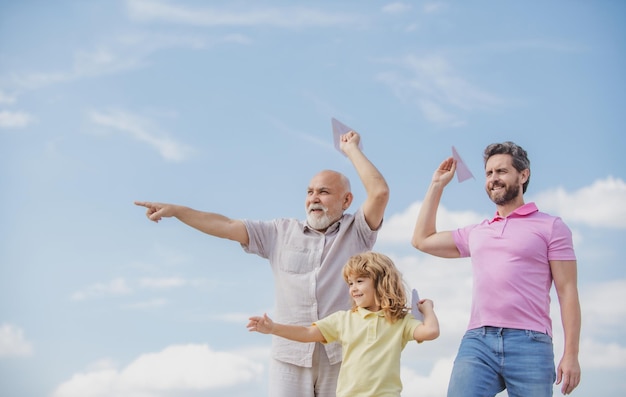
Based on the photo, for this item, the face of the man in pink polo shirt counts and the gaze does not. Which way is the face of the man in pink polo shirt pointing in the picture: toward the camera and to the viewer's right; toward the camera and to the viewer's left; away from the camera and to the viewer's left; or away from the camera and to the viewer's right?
toward the camera and to the viewer's left
